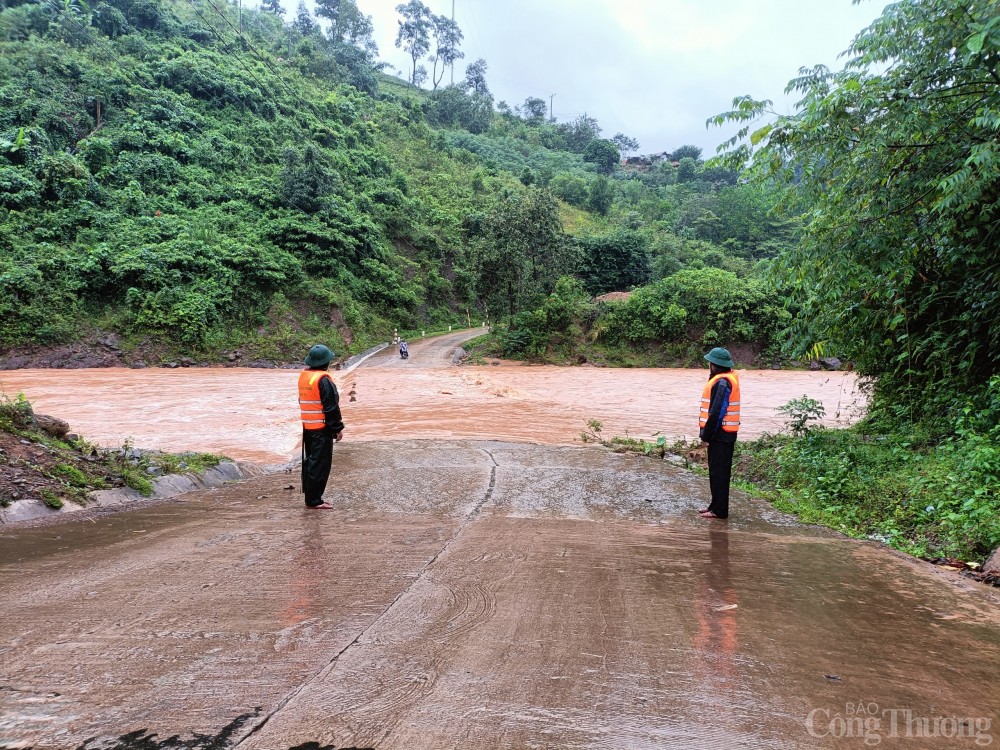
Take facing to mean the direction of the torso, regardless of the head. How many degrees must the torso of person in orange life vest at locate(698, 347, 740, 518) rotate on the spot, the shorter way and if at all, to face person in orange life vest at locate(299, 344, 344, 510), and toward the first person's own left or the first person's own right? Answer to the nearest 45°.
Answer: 0° — they already face them

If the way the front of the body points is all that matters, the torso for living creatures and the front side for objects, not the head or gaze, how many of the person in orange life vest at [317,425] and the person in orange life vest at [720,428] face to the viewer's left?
1

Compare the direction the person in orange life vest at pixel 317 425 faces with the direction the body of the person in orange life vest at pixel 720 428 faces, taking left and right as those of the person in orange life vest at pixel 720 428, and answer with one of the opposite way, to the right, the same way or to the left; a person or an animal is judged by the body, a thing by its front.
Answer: to the right

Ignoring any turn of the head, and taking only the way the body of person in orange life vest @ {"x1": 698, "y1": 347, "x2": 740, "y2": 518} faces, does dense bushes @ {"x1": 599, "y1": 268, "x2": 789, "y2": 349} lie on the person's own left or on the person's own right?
on the person's own right

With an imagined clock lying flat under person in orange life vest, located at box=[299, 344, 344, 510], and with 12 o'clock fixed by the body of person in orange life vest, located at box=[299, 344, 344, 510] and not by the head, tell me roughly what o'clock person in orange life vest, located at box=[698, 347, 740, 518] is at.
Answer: person in orange life vest, located at box=[698, 347, 740, 518] is roughly at 2 o'clock from person in orange life vest, located at box=[299, 344, 344, 510].

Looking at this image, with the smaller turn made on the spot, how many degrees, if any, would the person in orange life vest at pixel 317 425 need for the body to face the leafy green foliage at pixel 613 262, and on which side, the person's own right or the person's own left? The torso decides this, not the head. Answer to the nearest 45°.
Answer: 0° — they already face it

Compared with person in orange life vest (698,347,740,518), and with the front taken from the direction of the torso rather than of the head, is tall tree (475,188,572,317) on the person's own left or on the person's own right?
on the person's own right

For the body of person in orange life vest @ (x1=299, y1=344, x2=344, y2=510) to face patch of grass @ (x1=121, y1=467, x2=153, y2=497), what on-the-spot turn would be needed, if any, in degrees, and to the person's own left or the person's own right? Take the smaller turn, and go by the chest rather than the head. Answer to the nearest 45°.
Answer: approximately 90° to the person's own left

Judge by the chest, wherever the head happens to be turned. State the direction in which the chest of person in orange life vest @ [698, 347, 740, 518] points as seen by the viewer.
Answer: to the viewer's left

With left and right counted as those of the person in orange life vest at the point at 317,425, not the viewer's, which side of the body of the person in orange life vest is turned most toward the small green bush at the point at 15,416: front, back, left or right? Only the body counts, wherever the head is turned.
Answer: left

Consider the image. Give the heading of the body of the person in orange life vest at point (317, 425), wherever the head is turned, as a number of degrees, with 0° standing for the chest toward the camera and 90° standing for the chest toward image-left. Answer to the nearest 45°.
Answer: approximately 225°
